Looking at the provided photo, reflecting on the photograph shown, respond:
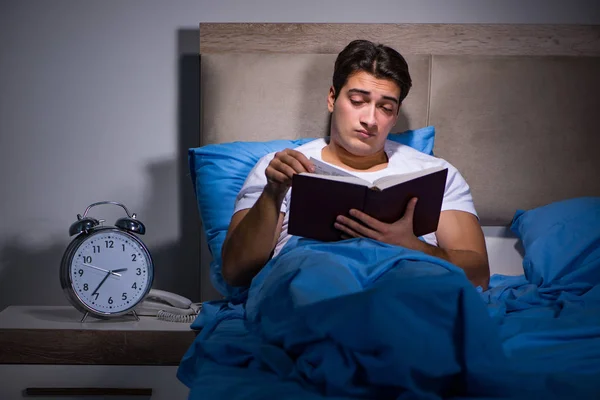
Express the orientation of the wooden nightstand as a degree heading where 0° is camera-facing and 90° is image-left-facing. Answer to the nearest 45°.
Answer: approximately 0°

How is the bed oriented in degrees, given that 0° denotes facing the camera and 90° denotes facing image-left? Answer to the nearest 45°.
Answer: approximately 0°

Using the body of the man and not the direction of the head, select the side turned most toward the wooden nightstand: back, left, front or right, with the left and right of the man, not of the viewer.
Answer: right

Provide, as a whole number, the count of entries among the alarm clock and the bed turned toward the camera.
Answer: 2

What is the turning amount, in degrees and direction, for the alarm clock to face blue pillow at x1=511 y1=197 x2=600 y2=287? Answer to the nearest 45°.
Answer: approximately 90° to its left

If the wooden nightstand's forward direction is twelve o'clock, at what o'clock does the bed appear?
The bed is roughly at 9 o'clock from the wooden nightstand.

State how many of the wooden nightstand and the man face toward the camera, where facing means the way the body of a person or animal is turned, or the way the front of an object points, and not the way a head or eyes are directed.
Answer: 2

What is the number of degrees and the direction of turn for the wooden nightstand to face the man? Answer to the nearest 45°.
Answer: approximately 90° to its left

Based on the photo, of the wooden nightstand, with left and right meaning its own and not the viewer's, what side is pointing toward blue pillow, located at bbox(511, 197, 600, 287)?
left

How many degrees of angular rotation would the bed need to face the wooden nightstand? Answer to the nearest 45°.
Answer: approximately 45° to its right
